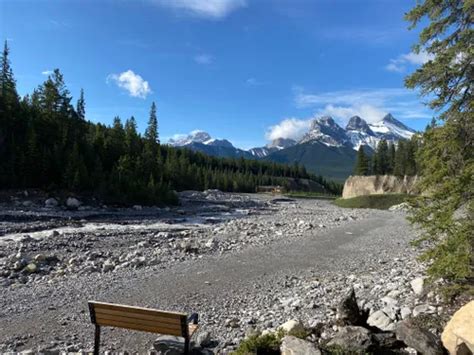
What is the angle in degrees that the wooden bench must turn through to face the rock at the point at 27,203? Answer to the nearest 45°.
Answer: approximately 45° to its left

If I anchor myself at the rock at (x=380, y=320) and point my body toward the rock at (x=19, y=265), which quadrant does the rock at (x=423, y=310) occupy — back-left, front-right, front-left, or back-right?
back-right

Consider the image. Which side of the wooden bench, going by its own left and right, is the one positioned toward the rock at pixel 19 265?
left

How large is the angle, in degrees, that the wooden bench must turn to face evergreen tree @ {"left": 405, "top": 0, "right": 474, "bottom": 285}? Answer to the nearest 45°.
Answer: approximately 45° to its right

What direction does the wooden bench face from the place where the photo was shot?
facing away from the viewer and to the right of the viewer

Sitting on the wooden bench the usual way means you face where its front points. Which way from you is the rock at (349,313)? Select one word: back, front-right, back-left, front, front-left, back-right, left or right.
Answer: front-right

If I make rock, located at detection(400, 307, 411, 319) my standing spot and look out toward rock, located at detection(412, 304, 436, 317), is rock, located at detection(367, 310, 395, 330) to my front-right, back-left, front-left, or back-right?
back-right

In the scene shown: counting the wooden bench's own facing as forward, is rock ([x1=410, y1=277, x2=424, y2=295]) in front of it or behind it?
in front

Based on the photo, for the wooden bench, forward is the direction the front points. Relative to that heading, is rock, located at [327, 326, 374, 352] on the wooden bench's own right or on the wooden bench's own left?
on the wooden bench's own right

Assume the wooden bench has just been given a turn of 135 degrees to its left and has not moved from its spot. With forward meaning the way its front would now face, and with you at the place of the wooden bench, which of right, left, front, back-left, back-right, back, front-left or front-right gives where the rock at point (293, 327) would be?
back

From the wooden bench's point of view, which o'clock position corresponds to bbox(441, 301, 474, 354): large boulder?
The large boulder is roughly at 2 o'clock from the wooden bench.

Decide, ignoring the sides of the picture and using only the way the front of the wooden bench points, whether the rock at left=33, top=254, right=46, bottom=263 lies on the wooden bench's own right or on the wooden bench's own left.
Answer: on the wooden bench's own left

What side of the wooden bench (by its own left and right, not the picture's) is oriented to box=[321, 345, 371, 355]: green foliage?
right
